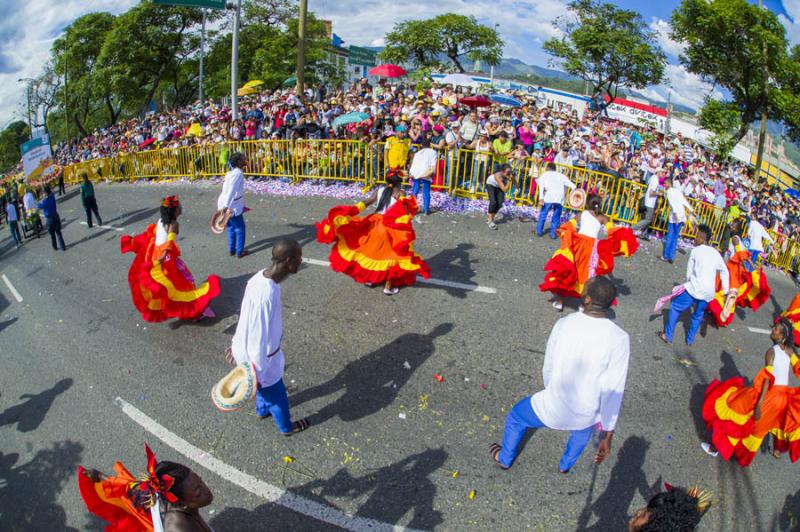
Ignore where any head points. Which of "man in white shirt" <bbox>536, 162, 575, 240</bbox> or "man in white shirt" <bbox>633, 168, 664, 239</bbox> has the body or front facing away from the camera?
"man in white shirt" <bbox>536, 162, 575, 240</bbox>

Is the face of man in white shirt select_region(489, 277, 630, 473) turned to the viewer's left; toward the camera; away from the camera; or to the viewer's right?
away from the camera

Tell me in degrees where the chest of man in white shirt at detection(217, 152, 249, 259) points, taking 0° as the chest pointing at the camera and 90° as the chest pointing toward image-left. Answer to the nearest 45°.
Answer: approximately 270°

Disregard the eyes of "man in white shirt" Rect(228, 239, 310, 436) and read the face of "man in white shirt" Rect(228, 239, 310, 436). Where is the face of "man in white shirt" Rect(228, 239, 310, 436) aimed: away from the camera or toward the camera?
away from the camera

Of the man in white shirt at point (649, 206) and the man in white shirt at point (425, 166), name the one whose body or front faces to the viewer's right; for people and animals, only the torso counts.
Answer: the man in white shirt at point (649, 206)

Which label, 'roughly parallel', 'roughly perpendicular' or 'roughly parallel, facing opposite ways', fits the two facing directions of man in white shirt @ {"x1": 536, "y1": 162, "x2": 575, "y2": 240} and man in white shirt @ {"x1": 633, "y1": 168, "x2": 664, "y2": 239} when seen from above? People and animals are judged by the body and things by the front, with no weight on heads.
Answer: roughly perpendicular

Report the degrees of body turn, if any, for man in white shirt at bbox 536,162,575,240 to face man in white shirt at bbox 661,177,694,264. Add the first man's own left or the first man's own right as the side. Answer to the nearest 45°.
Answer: approximately 90° to the first man's own right

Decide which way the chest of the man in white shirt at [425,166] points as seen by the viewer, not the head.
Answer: away from the camera
